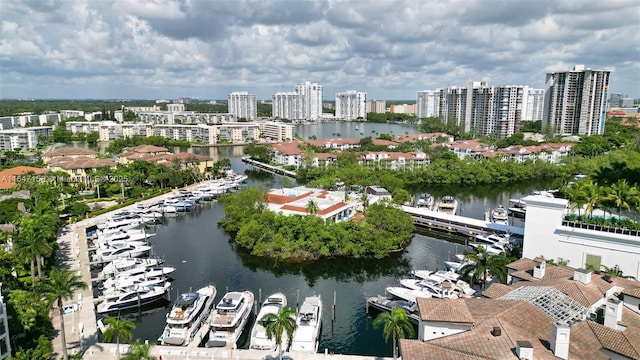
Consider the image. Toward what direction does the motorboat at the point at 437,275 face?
to the viewer's left

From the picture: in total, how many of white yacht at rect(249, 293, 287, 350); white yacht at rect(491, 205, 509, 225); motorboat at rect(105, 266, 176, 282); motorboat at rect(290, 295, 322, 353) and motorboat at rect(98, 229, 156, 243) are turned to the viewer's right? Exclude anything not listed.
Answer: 2

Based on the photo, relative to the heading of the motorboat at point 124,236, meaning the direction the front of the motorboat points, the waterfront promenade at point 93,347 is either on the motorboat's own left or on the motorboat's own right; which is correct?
on the motorboat's own right

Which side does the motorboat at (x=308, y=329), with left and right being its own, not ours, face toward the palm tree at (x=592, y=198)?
right

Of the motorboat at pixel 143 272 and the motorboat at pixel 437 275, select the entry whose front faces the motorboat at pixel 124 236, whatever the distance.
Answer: the motorboat at pixel 437 275

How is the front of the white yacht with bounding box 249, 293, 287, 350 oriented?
away from the camera

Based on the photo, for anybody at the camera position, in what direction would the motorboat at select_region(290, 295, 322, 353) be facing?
facing away from the viewer

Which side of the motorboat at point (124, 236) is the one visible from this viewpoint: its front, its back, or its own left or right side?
right

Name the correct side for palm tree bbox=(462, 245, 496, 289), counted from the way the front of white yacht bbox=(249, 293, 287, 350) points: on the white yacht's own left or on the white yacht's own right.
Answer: on the white yacht's own right

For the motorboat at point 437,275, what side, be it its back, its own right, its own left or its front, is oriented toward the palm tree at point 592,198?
back

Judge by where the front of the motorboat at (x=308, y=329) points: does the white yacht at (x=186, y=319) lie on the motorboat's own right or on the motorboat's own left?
on the motorboat's own left

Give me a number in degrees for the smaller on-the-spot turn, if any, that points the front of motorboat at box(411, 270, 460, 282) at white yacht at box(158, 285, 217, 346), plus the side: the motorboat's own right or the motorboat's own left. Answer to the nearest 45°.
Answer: approximately 45° to the motorboat's own left

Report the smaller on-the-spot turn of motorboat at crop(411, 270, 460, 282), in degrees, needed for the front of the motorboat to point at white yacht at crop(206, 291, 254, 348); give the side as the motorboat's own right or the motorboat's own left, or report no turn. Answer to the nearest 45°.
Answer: approximately 45° to the motorboat's own left

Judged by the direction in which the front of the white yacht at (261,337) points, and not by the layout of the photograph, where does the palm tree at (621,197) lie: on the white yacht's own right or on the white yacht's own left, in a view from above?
on the white yacht's own right

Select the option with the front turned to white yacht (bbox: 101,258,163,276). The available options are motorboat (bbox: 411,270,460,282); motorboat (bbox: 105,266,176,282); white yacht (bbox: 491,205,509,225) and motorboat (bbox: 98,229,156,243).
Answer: motorboat (bbox: 411,270,460,282)

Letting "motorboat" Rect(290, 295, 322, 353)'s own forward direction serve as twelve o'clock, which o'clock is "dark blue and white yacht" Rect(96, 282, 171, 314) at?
The dark blue and white yacht is roughly at 10 o'clock from the motorboat.

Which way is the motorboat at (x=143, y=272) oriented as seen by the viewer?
to the viewer's right

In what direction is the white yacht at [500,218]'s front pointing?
away from the camera

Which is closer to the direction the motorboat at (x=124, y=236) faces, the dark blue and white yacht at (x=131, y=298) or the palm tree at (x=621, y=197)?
the palm tree
